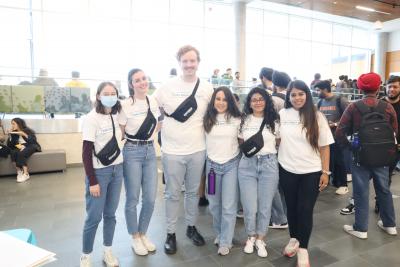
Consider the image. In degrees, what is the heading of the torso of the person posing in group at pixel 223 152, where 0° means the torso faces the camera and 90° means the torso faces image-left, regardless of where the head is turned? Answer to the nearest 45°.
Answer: approximately 0°

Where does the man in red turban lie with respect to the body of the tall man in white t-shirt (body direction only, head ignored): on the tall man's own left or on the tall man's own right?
on the tall man's own left

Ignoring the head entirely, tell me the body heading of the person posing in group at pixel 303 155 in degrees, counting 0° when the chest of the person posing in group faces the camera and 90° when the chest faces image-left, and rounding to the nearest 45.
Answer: approximately 45°
